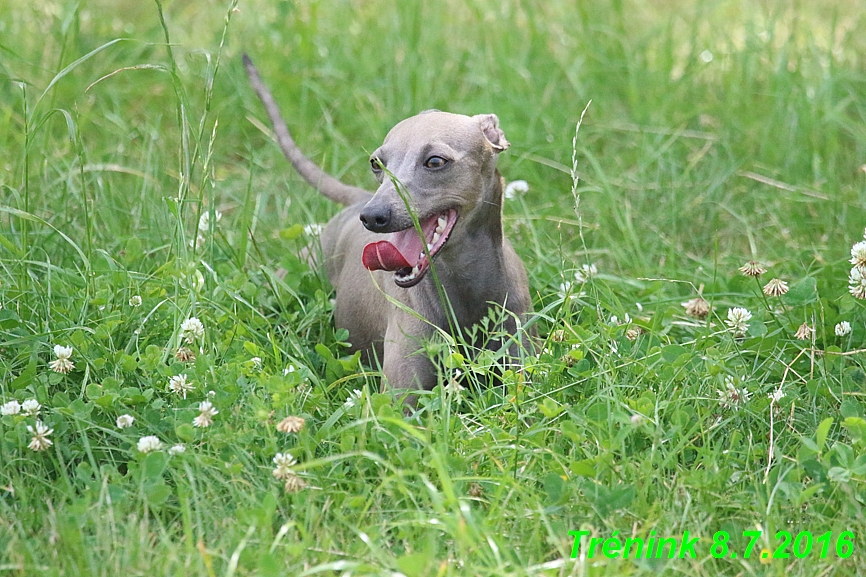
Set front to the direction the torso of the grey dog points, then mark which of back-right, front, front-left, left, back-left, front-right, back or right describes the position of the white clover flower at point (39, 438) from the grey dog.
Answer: right

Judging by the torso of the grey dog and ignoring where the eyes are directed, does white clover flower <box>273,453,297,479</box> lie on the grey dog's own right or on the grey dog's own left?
on the grey dog's own right

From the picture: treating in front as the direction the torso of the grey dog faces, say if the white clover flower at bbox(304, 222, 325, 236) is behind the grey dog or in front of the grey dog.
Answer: behind

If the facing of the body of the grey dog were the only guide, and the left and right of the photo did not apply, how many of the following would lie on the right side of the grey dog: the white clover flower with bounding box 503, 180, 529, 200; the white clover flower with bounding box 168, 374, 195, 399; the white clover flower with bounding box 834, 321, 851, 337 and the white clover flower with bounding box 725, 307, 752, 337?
1

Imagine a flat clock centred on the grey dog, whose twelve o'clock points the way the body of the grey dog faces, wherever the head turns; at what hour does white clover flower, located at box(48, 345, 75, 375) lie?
The white clover flower is roughly at 4 o'clock from the grey dog.

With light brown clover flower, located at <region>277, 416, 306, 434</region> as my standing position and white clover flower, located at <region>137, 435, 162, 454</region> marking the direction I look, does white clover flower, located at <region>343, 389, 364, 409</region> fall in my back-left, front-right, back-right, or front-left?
back-right

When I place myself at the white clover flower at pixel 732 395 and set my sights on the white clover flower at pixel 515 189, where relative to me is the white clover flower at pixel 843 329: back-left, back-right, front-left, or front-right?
front-right

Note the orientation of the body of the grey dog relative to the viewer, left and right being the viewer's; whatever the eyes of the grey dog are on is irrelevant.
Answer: facing the viewer and to the right of the viewer

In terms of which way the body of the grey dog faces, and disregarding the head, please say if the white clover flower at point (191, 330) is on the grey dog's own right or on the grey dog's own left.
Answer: on the grey dog's own right

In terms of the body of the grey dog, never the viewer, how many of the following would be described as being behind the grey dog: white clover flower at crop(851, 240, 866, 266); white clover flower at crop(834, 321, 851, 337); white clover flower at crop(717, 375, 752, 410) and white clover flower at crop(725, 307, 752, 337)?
0

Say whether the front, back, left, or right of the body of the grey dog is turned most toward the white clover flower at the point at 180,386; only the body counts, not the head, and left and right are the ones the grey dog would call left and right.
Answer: right
